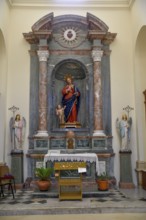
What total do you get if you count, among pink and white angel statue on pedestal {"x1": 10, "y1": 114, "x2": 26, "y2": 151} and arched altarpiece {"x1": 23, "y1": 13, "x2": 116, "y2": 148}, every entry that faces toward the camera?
2

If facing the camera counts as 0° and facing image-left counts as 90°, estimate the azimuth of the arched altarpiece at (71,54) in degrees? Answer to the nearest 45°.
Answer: approximately 0°

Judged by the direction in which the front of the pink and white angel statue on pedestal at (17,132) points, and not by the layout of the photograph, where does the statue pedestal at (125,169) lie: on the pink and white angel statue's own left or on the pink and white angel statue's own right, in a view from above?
on the pink and white angel statue's own left

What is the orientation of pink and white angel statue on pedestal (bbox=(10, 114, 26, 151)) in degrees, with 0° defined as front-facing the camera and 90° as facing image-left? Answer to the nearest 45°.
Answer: approximately 0°
